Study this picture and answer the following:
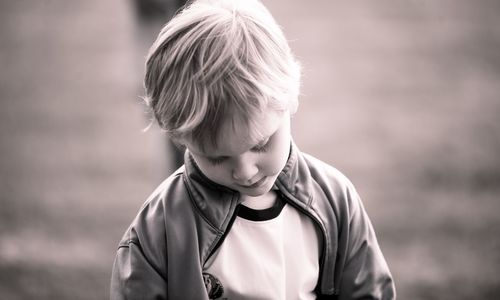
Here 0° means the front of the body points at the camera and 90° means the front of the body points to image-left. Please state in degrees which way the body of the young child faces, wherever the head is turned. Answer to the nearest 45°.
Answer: approximately 0°
